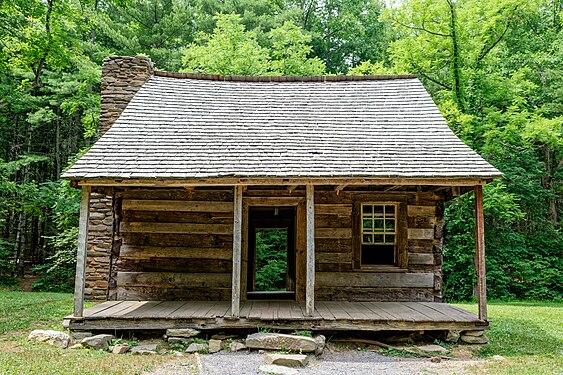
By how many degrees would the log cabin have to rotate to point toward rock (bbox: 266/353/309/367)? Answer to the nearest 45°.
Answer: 0° — it already faces it

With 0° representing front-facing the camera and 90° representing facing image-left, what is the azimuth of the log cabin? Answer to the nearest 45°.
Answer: approximately 0°

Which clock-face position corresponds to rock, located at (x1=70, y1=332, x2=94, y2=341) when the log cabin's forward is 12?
The rock is roughly at 2 o'clock from the log cabin.

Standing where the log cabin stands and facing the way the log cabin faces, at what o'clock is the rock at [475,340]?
The rock is roughly at 10 o'clock from the log cabin.

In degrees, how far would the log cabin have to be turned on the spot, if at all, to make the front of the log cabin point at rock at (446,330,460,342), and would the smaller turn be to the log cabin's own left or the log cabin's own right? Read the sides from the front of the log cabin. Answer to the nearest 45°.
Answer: approximately 45° to the log cabin's own left

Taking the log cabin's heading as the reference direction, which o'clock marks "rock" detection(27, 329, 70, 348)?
The rock is roughly at 2 o'clock from the log cabin.
